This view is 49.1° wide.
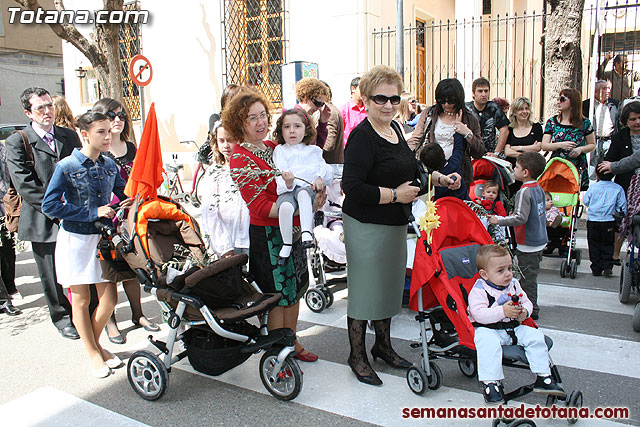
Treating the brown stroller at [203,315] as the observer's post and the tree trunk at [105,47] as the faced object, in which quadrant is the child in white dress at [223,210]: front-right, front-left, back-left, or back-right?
front-right

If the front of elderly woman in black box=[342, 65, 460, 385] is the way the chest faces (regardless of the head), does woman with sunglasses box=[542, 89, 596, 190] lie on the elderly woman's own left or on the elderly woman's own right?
on the elderly woman's own left

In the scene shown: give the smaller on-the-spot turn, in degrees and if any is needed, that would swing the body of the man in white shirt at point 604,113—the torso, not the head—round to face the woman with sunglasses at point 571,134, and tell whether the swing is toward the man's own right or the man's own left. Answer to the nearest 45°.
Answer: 0° — they already face them

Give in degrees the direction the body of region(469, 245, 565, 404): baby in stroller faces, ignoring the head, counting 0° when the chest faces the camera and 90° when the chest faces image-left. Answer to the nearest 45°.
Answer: approximately 315°

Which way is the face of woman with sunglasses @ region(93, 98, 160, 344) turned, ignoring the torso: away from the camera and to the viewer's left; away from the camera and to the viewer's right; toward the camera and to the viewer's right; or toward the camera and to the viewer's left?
toward the camera and to the viewer's right

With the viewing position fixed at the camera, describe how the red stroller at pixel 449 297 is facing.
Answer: facing the viewer and to the right of the viewer

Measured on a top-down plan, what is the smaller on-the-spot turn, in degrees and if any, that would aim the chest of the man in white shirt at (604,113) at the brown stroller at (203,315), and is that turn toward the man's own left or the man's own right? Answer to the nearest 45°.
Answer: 0° — they already face it

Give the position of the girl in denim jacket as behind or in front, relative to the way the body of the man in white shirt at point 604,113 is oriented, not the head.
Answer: in front

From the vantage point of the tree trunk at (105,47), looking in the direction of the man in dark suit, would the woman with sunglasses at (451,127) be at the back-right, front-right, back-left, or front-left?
front-left

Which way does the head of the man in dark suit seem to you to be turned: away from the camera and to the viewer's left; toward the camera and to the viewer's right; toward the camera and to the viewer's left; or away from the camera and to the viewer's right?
toward the camera and to the viewer's right

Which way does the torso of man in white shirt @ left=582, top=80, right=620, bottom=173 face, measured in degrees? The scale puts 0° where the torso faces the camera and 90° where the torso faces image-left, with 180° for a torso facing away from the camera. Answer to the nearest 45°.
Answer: approximately 0°

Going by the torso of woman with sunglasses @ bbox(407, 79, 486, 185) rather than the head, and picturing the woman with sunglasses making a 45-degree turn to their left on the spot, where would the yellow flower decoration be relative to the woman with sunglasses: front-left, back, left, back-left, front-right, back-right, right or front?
front-right

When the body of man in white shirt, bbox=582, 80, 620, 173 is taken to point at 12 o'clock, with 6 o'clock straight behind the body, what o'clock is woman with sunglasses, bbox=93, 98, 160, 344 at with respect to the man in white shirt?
The woman with sunglasses is roughly at 1 o'clock from the man in white shirt.
